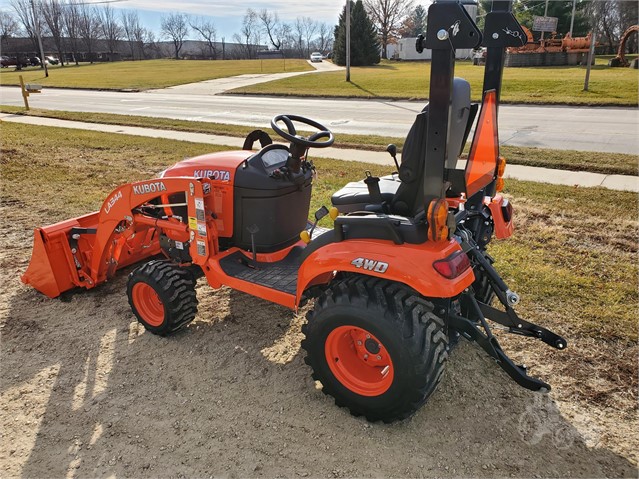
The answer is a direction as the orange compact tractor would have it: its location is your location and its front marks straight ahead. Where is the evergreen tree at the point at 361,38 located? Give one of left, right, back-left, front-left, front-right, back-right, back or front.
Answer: front-right

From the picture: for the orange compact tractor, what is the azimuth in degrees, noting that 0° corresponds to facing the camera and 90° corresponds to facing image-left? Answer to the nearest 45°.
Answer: approximately 135°

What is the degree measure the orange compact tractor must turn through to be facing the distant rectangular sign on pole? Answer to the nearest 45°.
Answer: approximately 90° to its right

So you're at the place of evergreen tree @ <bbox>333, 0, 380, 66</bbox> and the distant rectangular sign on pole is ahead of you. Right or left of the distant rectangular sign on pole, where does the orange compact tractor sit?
right
